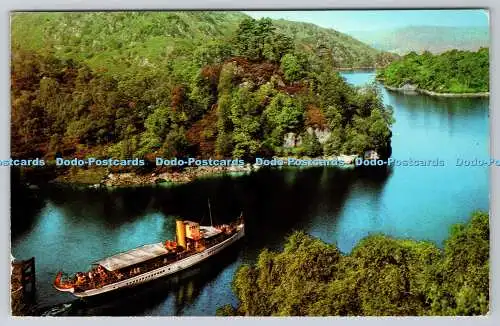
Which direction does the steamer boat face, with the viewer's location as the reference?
facing away from the viewer and to the right of the viewer
